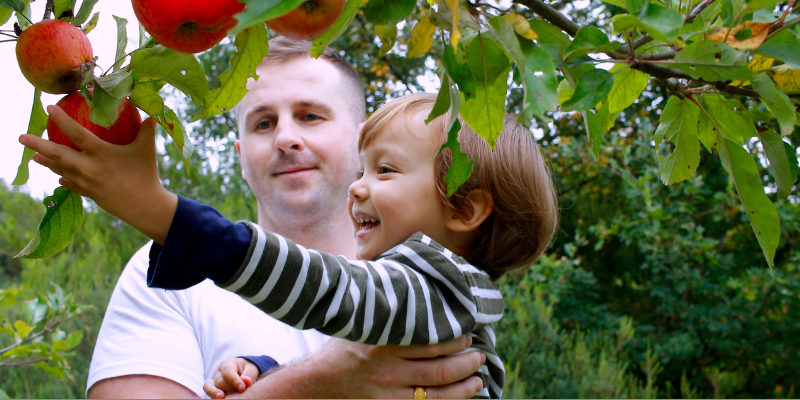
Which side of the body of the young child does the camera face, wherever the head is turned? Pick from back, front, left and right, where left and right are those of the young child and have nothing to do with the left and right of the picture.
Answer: left

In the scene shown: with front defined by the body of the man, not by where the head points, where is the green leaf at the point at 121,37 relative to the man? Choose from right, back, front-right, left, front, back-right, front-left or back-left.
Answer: front

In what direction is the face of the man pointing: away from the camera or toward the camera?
toward the camera

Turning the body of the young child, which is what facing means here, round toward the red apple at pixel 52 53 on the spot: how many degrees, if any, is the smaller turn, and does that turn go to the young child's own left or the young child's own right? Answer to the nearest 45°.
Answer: approximately 45° to the young child's own left

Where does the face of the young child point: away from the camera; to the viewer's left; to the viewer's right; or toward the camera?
to the viewer's left

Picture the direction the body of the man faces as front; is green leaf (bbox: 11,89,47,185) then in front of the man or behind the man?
in front

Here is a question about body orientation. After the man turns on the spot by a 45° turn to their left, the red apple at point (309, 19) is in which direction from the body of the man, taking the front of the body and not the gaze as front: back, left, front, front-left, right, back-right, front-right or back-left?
front-right

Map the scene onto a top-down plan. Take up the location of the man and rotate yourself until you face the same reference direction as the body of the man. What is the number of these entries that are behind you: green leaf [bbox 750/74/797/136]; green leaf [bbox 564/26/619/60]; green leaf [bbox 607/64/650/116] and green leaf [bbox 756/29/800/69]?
0

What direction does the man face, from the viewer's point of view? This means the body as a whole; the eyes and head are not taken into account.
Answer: toward the camera

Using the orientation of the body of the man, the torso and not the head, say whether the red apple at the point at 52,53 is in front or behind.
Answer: in front
